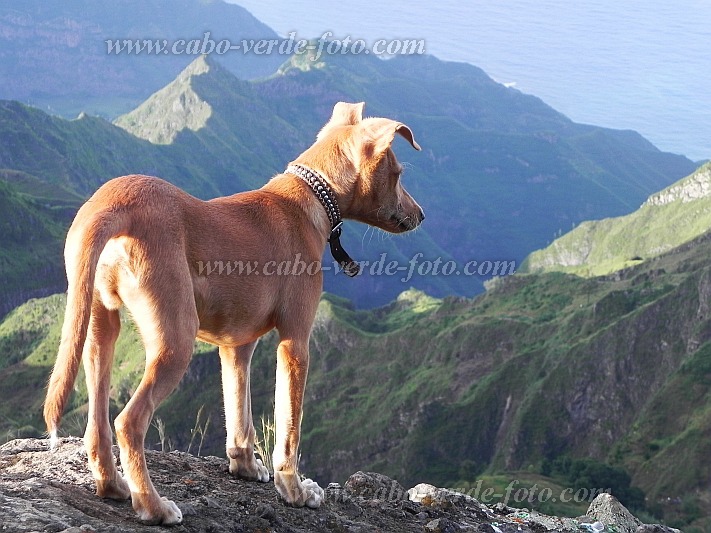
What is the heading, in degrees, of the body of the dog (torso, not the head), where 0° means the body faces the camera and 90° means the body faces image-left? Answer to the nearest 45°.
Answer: approximately 225°

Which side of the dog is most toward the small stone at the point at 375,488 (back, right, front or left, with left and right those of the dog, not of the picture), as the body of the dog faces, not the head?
front

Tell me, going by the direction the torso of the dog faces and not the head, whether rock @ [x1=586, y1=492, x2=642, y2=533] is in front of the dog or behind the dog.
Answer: in front
